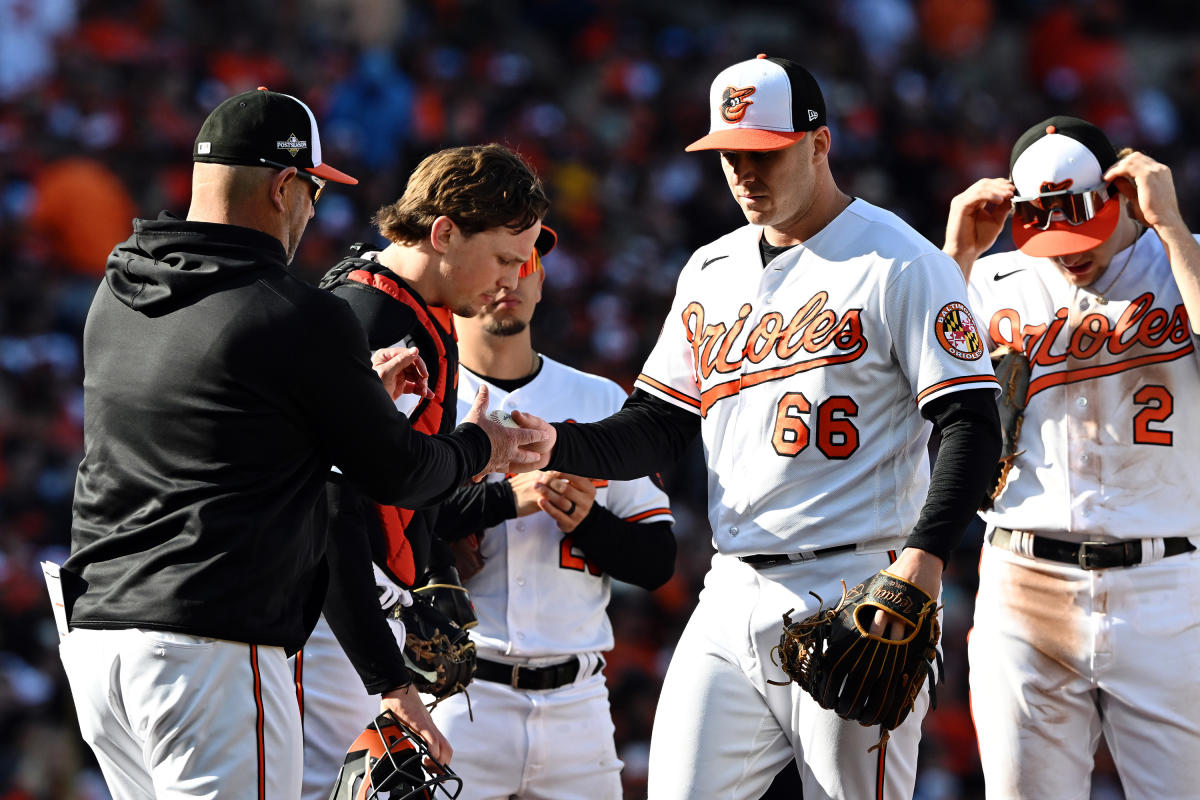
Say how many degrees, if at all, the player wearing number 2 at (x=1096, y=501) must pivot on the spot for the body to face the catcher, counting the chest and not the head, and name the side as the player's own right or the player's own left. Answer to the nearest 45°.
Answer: approximately 45° to the player's own right

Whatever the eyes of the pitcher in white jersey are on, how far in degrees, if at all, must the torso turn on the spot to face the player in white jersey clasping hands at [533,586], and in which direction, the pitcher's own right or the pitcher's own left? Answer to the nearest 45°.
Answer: approximately 90° to the pitcher's own right

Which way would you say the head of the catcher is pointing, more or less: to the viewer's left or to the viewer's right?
to the viewer's right

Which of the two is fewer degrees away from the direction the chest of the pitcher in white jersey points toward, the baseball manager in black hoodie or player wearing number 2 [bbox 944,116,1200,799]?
the baseball manager in black hoodie

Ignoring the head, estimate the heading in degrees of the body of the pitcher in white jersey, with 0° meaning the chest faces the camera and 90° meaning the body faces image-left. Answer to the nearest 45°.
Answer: approximately 45°

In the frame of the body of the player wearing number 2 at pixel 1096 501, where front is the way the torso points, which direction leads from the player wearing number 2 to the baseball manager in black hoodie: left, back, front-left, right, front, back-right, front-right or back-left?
front-right

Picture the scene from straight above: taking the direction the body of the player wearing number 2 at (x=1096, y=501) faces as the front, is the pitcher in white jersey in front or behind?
in front

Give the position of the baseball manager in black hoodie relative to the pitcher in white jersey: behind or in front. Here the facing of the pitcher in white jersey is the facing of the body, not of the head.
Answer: in front

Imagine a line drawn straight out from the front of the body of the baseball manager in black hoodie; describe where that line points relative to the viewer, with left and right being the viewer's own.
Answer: facing away from the viewer and to the right of the viewer

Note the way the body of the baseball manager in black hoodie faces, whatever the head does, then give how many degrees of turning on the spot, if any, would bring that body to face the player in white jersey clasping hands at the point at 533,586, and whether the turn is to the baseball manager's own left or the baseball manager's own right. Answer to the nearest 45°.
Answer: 0° — they already face them

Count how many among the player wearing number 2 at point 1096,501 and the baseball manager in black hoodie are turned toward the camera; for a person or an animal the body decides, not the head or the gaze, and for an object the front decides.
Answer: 1
